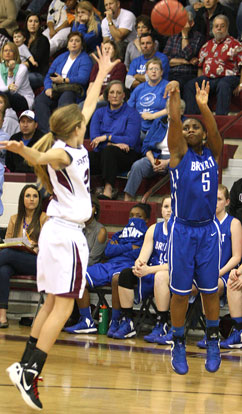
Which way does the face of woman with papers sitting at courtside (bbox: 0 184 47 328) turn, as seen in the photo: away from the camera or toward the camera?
toward the camera

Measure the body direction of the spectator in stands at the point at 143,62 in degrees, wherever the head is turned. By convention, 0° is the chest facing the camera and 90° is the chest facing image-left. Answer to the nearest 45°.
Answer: approximately 45°

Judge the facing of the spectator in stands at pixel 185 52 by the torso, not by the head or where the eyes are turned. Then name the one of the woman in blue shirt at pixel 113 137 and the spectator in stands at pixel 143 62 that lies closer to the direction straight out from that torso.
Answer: the woman in blue shirt

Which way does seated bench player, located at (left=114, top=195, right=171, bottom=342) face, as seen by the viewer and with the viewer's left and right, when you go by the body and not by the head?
facing the viewer and to the left of the viewer

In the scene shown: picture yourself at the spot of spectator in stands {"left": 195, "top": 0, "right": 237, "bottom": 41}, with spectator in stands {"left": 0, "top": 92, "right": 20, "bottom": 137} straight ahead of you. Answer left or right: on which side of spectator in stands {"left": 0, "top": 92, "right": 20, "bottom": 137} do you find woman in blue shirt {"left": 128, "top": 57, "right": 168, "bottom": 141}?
left

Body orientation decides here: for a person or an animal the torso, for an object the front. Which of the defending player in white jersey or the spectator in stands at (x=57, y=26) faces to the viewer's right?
the defending player in white jersey

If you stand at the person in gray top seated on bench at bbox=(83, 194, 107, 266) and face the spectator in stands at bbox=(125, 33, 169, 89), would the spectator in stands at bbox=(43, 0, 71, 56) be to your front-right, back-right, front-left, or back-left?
front-left

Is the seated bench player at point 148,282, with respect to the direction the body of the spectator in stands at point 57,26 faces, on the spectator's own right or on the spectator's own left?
on the spectator's own left

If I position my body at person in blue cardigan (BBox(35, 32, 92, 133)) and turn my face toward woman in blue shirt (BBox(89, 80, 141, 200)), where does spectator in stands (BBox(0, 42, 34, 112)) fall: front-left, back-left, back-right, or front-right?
back-right

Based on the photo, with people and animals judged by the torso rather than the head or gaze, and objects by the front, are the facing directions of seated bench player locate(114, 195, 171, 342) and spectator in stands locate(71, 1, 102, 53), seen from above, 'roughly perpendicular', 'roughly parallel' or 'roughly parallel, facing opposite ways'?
roughly parallel

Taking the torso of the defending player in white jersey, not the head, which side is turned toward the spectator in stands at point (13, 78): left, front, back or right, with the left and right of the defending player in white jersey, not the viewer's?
left

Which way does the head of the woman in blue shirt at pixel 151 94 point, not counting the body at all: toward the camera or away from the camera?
toward the camera

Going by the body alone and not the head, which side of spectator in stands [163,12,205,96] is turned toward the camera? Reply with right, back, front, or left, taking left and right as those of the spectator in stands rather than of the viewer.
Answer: front

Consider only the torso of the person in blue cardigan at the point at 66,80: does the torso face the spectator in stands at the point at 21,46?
no

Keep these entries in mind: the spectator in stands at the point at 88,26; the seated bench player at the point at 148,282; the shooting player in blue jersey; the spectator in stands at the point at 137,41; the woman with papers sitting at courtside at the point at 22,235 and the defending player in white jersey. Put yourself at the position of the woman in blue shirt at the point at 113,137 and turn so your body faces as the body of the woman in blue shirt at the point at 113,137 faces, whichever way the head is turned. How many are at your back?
2

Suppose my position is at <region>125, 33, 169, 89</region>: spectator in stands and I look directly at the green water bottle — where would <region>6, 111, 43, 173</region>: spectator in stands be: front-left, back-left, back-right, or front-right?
front-right

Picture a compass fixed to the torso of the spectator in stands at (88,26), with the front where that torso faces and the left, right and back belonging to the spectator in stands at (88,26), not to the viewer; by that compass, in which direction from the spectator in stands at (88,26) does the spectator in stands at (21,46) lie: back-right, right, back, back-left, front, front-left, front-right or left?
front-right

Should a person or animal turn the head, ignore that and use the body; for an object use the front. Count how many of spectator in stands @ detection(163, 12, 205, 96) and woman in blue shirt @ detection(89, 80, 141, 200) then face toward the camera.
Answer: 2

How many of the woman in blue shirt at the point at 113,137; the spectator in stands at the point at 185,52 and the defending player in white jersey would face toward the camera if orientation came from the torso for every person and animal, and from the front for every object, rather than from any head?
2

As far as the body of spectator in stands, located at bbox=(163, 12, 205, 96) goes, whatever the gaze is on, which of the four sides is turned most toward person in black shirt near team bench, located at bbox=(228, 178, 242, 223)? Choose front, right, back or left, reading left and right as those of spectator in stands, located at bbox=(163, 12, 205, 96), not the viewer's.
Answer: front

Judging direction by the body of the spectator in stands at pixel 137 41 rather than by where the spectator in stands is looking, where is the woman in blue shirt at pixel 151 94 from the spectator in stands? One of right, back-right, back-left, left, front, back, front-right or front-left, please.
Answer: front

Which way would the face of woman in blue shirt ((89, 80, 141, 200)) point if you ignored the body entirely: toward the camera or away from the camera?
toward the camera
